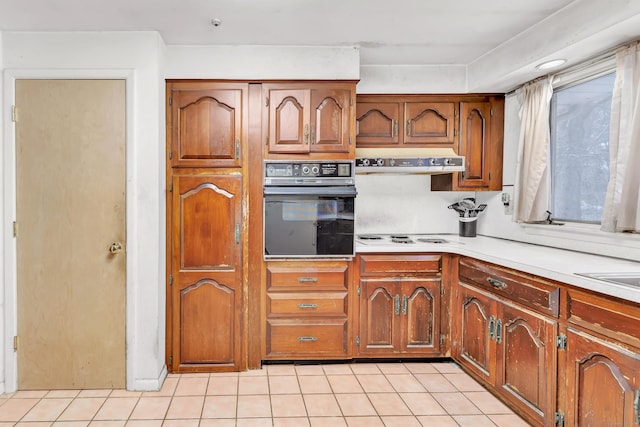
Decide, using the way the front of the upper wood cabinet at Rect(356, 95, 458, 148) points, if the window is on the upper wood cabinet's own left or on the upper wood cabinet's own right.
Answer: on the upper wood cabinet's own left

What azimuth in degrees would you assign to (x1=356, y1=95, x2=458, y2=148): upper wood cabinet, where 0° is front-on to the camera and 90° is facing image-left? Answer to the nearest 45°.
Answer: approximately 0°

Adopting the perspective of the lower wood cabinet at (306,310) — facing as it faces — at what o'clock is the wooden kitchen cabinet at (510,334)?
The wooden kitchen cabinet is roughly at 10 o'clock from the lower wood cabinet.

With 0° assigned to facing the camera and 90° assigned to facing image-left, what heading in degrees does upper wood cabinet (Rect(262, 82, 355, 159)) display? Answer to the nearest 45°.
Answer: approximately 0°

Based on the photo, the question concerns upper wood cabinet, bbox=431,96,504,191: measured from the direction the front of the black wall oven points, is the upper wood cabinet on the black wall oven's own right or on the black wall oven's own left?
on the black wall oven's own left

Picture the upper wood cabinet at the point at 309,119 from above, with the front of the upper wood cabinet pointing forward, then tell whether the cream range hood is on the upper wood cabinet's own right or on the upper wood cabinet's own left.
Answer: on the upper wood cabinet's own left
